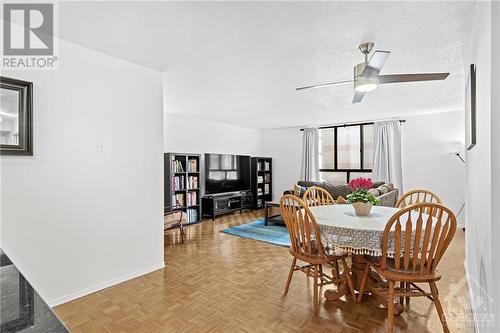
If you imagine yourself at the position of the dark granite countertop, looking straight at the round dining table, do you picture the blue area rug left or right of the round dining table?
left

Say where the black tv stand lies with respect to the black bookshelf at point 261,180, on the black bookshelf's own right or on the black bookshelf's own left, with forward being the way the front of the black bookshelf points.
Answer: on the black bookshelf's own right

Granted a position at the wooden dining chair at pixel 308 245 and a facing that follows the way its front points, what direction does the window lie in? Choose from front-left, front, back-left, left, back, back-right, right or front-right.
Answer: front-left

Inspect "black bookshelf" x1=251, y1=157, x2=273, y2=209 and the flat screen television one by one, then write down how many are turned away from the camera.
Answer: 0

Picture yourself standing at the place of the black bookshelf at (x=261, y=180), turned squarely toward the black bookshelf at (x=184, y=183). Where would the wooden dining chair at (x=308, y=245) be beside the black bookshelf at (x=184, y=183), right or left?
left

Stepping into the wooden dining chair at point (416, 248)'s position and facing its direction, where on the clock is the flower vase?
The flower vase is roughly at 12 o'clock from the wooden dining chair.

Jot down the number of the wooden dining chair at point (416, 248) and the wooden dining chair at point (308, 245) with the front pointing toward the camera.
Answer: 0

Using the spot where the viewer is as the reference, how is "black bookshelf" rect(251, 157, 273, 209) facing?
facing the viewer and to the right of the viewer

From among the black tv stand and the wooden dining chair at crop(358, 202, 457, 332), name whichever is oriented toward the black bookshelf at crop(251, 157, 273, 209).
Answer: the wooden dining chair

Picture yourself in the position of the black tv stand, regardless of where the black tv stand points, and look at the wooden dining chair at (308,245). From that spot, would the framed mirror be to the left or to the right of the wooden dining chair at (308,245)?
right

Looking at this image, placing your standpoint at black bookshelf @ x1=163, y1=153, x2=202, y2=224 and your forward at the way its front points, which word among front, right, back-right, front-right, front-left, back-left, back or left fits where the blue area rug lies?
front

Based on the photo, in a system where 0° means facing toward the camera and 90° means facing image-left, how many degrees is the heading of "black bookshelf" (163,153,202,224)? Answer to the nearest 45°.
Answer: approximately 315°

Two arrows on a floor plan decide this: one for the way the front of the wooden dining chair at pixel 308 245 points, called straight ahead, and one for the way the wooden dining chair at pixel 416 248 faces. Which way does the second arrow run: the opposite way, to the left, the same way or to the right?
to the left

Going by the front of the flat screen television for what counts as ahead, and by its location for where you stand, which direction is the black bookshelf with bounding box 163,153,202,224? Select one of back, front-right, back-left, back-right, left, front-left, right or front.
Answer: right

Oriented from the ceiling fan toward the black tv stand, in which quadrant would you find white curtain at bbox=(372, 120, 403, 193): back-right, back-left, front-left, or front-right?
front-right

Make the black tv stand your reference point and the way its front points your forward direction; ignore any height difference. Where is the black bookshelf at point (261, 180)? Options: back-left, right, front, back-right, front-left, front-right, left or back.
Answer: left

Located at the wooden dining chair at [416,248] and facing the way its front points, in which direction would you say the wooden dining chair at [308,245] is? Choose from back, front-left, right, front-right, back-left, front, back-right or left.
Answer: front-left

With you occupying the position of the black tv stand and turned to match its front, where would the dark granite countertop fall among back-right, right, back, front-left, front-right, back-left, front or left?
front-right
